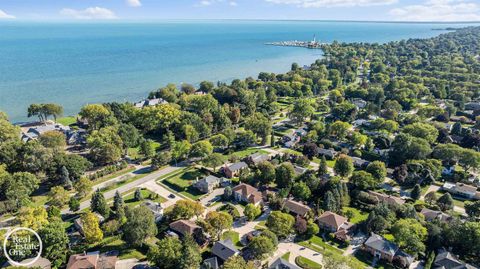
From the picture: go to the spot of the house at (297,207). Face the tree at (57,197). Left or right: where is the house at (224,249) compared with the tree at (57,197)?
left

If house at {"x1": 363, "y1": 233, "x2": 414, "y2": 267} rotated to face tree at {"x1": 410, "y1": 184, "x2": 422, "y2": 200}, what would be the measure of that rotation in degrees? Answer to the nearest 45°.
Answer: approximately 135° to its right

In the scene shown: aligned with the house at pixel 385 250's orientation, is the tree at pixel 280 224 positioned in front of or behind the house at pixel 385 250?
in front

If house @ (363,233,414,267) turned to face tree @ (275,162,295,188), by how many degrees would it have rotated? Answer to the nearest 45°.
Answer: approximately 90° to its right

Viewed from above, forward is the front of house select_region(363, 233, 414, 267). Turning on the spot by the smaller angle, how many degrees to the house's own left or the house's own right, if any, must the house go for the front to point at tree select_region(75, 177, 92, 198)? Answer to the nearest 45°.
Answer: approximately 45° to the house's own right

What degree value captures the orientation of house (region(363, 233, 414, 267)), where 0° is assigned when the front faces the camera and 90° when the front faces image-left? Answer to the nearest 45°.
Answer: approximately 45°

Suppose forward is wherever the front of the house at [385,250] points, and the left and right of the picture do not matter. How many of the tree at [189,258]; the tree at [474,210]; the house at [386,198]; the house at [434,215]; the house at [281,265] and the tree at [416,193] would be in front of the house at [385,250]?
2

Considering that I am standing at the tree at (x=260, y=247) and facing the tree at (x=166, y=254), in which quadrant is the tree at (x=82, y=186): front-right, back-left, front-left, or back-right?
front-right

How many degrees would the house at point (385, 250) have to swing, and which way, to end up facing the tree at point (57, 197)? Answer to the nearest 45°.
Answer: approximately 45° to its right

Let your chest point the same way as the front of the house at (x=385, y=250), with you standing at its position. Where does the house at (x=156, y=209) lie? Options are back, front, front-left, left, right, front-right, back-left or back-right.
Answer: front-right

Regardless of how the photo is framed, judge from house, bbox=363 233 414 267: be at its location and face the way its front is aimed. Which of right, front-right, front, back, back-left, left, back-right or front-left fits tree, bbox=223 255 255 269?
front

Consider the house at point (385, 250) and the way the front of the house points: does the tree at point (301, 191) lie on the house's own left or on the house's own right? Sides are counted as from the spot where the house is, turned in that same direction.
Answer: on the house's own right

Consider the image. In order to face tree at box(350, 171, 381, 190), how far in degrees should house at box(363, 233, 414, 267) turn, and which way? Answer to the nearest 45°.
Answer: approximately 135° to its right

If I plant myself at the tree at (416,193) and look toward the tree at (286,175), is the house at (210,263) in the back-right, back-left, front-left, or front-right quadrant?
front-left
